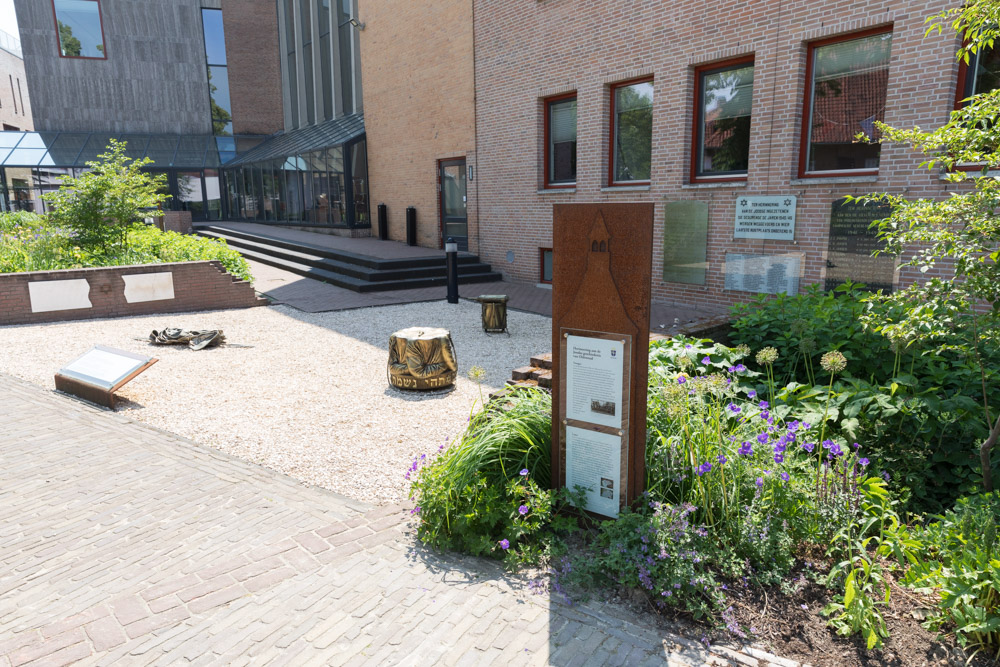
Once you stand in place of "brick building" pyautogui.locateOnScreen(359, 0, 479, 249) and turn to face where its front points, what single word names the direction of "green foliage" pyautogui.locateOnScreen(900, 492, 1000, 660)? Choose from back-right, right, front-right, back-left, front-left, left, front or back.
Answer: front-left

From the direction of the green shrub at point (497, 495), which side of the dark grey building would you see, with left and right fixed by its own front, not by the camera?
front

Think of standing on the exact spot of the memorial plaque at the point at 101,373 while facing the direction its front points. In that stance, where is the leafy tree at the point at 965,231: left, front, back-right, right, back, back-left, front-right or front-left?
left

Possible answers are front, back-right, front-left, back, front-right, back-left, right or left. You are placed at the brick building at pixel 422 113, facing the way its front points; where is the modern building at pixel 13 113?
right

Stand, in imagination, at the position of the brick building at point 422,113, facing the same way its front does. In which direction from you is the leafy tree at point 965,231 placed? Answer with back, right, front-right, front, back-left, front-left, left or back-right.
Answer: front-left

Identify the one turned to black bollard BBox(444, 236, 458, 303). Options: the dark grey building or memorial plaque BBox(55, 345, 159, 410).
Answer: the dark grey building

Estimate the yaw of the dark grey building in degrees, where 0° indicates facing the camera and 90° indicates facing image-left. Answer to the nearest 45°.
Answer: approximately 0°

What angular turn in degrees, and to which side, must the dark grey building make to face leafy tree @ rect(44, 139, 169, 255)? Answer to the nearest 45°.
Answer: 0° — it already faces it

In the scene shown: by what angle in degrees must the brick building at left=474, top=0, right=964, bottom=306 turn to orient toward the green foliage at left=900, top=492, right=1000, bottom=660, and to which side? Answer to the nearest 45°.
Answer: approximately 45° to its left

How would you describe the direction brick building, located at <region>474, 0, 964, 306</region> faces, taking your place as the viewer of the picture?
facing the viewer and to the left of the viewer

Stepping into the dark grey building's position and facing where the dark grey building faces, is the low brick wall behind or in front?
in front

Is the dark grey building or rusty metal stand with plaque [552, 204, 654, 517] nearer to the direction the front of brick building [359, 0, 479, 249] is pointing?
the rusty metal stand with plaque

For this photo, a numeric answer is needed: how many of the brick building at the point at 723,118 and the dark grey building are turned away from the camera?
0

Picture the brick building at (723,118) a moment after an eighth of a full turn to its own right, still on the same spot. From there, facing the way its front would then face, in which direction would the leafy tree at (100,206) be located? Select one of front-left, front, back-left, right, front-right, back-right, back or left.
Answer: front
